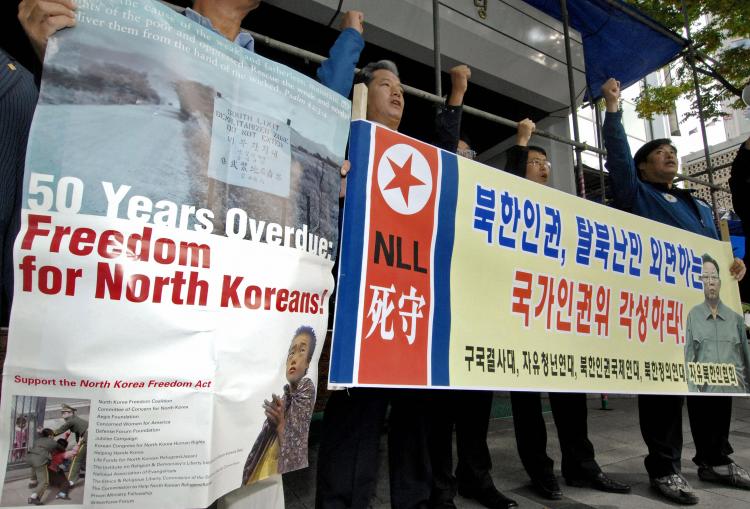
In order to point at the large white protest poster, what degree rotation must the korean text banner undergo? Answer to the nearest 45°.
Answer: approximately 90° to its right

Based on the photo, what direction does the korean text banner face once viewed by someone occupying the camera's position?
facing the viewer and to the right of the viewer

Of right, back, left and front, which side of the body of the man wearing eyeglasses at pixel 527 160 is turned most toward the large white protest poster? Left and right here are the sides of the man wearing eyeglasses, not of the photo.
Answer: right

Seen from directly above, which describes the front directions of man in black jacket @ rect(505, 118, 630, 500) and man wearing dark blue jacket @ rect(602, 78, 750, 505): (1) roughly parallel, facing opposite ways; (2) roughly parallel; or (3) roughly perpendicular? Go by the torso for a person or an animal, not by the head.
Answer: roughly parallel

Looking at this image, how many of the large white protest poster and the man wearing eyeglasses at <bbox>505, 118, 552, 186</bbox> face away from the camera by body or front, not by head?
0

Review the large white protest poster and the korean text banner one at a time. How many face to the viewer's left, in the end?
0

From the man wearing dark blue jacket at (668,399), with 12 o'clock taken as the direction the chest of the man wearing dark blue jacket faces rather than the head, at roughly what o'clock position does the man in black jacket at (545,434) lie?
The man in black jacket is roughly at 3 o'clock from the man wearing dark blue jacket.

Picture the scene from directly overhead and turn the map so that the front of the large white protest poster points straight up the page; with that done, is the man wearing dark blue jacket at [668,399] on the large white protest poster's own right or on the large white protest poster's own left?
on the large white protest poster's own left

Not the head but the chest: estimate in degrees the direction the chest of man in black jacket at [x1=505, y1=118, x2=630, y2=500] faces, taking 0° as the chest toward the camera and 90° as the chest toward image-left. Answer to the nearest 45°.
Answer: approximately 315°
